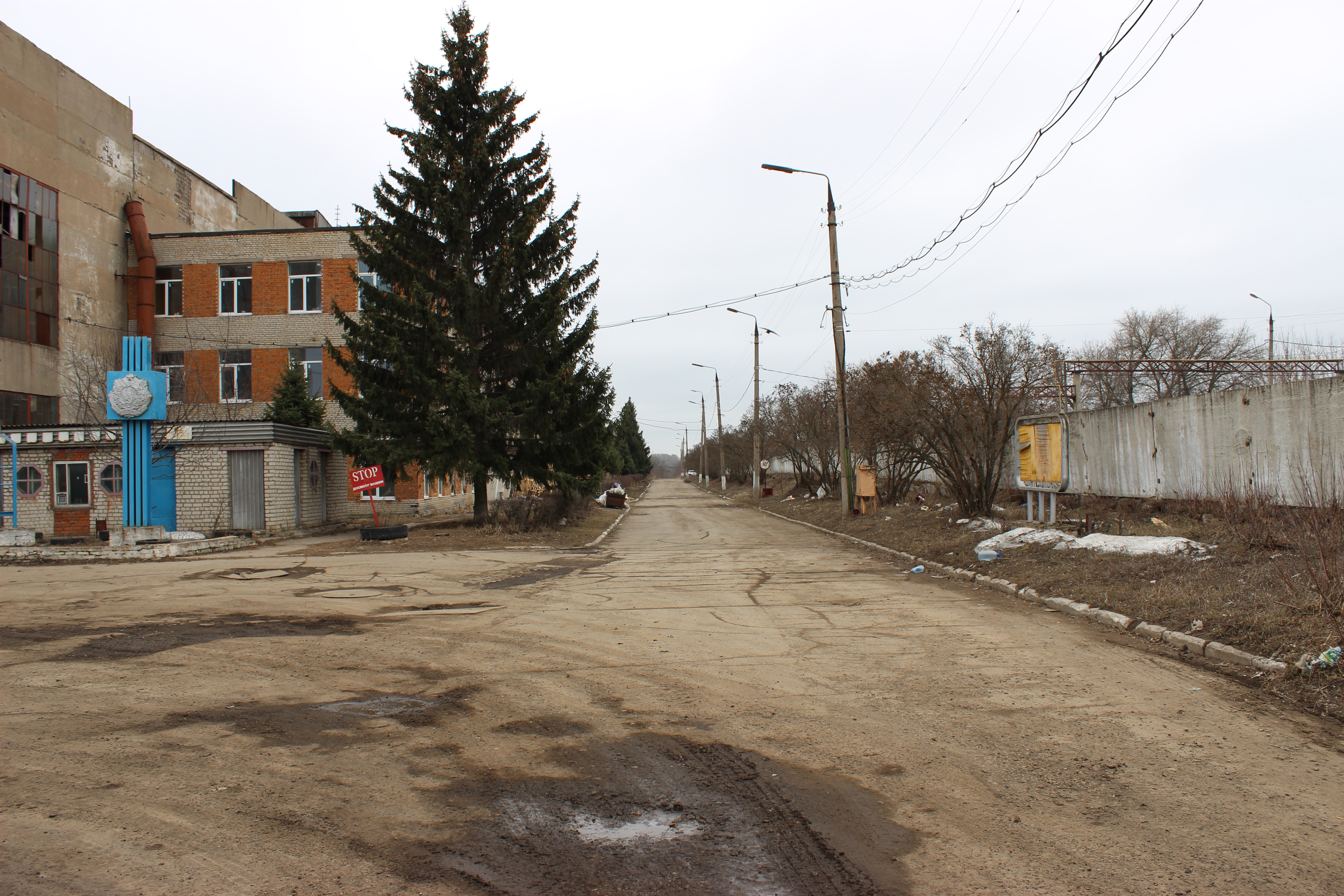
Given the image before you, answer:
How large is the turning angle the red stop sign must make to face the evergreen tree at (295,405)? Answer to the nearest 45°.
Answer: approximately 180°

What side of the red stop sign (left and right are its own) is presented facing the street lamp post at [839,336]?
left

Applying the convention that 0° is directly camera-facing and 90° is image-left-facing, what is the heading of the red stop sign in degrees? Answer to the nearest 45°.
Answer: approximately 0°

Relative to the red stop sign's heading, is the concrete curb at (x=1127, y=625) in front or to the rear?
in front

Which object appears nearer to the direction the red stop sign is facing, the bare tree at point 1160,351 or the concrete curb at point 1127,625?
the concrete curb

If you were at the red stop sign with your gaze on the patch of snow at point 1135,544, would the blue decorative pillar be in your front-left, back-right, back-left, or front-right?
back-right

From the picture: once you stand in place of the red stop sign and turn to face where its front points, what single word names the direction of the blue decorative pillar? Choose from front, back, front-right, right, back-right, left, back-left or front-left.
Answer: right

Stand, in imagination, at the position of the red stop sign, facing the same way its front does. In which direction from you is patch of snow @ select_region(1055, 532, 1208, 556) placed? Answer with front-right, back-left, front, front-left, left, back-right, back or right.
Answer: front-left

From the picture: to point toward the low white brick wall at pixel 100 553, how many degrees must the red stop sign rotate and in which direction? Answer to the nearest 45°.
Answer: approximately 90° to its right
